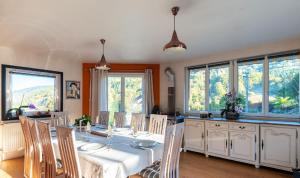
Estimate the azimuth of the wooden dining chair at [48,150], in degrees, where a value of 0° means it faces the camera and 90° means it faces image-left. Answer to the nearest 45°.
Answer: approximately 225°

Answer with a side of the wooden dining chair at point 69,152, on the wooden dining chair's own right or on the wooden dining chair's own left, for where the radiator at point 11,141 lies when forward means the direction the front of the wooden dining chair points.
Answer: on the wooden dining chair's own left

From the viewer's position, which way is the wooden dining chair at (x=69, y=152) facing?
facing away from the viewer and to the right of the viewer

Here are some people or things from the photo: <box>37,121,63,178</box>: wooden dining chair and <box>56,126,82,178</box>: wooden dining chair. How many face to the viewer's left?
0

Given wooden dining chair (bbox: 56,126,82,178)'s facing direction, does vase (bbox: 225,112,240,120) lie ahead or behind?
ahead

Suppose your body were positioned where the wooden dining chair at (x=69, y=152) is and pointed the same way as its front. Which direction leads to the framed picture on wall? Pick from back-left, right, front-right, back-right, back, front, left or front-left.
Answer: front-left

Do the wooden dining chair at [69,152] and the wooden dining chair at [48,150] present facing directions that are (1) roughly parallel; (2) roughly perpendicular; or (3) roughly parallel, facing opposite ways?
roughly parallel

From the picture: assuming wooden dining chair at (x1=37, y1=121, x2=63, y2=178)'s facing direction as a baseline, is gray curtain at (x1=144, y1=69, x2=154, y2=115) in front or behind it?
in front

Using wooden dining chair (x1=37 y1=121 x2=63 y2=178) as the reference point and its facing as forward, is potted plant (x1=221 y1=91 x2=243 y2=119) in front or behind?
in front

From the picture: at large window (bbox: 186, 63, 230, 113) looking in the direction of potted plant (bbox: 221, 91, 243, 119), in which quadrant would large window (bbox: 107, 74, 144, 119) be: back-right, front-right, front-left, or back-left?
back-right
